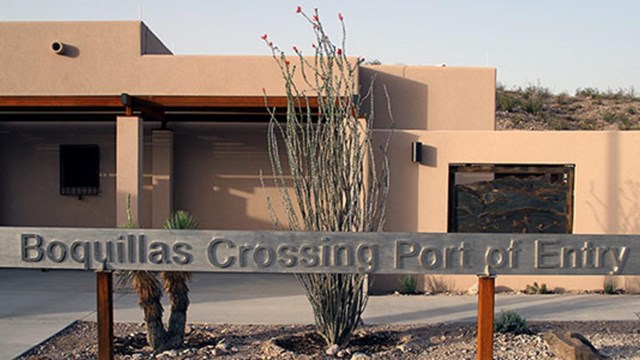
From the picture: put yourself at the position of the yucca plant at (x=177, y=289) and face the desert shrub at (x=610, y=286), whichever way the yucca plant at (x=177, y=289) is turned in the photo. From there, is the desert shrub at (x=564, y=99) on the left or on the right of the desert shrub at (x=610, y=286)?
left

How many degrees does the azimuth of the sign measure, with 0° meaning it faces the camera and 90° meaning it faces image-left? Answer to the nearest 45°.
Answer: approximately 0°

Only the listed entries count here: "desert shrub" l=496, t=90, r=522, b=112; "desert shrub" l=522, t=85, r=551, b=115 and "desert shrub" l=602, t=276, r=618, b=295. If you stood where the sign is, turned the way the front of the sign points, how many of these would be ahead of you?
0

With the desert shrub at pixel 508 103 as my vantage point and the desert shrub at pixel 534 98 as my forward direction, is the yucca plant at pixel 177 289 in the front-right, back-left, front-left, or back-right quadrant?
back-right

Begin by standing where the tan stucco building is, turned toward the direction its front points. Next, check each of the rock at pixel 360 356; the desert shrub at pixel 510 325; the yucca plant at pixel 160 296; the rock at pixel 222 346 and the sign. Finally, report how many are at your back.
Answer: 0

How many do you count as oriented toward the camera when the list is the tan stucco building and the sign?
2

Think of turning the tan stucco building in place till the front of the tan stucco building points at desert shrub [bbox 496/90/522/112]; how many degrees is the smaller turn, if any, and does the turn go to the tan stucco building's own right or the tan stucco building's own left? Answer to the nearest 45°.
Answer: approximately 135° to the tan stucco building's own left

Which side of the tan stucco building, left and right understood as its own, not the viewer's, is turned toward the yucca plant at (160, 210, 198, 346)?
front

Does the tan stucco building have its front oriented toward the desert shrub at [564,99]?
no

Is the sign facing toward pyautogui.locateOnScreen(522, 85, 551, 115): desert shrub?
no

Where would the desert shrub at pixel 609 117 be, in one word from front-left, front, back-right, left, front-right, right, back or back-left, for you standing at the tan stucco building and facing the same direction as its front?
back-left

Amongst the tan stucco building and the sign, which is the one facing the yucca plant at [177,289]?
the tan stucco building

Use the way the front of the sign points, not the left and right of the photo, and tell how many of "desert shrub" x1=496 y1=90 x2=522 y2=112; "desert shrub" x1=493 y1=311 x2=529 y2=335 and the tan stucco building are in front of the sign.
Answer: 0

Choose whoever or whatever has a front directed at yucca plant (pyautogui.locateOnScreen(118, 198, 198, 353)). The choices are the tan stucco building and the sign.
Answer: the tan stucco building

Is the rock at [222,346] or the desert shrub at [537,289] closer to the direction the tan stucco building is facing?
the rock

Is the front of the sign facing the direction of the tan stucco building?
no

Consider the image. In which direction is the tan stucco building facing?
toward the camera

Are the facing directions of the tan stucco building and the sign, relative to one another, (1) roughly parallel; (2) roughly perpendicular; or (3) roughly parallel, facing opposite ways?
roughly parallel

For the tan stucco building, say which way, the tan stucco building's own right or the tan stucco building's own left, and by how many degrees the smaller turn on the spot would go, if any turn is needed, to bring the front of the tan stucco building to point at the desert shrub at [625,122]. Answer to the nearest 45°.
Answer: approximately 135° to the tan stucco building's own left

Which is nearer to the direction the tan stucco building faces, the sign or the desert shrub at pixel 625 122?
the sign
